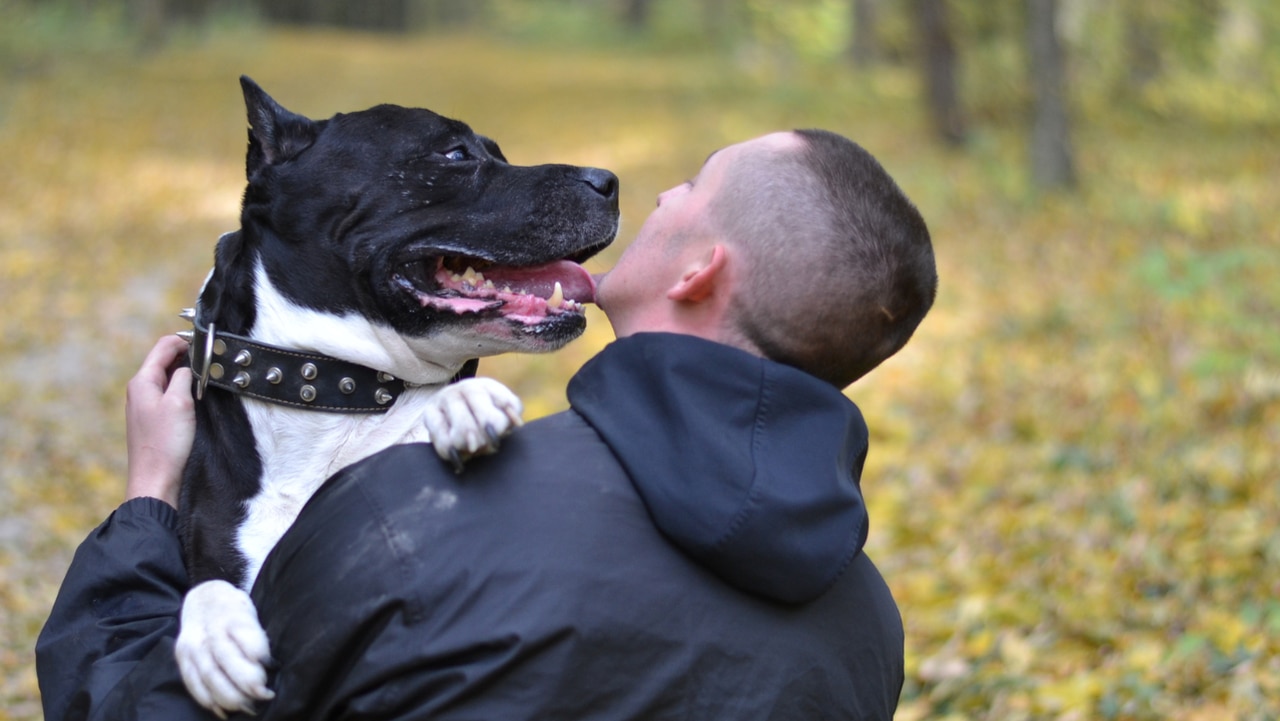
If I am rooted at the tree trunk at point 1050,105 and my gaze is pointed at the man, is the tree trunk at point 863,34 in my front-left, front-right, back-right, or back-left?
back-right

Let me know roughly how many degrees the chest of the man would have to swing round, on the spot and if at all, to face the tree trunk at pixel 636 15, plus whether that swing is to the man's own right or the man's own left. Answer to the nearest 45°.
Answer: approximately 45° to the man's own right

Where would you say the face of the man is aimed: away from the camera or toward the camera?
away from the camera

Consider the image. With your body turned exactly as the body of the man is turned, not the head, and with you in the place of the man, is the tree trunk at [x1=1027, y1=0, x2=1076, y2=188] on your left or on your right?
on your right

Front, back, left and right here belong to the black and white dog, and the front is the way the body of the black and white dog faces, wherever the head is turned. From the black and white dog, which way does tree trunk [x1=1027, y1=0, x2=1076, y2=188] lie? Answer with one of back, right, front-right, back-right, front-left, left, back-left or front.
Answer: left

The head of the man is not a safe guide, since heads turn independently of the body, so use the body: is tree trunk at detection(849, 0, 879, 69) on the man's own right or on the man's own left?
on the man's own right

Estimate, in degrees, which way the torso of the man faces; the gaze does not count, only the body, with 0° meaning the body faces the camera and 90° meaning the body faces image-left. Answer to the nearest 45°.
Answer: approximately 135°

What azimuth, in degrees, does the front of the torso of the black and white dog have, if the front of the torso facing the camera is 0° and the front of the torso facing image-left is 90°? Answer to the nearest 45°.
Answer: approximately 315°

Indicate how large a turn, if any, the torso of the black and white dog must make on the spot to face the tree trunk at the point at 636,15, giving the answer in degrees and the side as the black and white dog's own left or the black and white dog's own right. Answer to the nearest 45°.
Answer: approximately 135° to the black and white dog's own left
